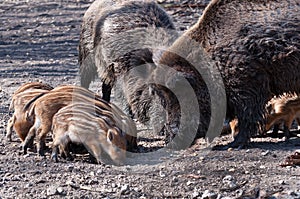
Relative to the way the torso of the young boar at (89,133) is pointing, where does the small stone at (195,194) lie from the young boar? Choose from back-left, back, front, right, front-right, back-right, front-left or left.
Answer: front-right

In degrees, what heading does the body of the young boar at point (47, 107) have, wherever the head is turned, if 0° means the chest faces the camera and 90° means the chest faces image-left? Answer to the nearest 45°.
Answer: approximately 270°

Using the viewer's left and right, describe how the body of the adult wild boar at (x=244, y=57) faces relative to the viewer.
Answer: facing to the left of the viewer

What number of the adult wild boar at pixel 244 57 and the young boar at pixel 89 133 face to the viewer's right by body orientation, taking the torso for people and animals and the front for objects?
1

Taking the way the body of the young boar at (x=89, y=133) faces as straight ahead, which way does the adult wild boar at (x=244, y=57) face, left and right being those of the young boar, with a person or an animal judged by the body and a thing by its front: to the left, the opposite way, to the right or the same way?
the opposite way

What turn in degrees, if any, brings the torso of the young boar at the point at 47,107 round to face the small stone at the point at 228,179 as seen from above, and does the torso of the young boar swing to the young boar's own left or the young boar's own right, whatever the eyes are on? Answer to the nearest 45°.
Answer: approximately 45° to the young boar's own right

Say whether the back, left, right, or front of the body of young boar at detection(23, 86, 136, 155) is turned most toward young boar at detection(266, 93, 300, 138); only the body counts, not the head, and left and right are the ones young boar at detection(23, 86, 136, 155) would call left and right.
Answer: front

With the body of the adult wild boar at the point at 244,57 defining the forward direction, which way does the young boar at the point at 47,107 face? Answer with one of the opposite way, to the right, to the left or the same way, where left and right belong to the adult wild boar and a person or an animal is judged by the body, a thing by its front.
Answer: the opposite way

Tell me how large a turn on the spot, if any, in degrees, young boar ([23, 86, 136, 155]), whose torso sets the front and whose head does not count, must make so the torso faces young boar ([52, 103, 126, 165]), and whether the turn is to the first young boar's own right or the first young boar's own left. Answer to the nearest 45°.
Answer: approximately 45° to the first young boar's own right

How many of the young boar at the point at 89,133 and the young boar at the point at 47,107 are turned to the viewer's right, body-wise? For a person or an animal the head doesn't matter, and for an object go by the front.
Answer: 2

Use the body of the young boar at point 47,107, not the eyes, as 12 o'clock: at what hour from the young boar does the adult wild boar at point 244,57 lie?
The adult wild boar is roughly at 12 o'clock from the young boar.

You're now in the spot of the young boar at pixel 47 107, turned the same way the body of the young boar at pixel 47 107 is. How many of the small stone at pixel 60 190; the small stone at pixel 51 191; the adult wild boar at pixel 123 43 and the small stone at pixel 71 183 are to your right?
3

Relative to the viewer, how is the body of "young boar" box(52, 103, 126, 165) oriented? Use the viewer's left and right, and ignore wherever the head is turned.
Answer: facing to the right of the viewer
